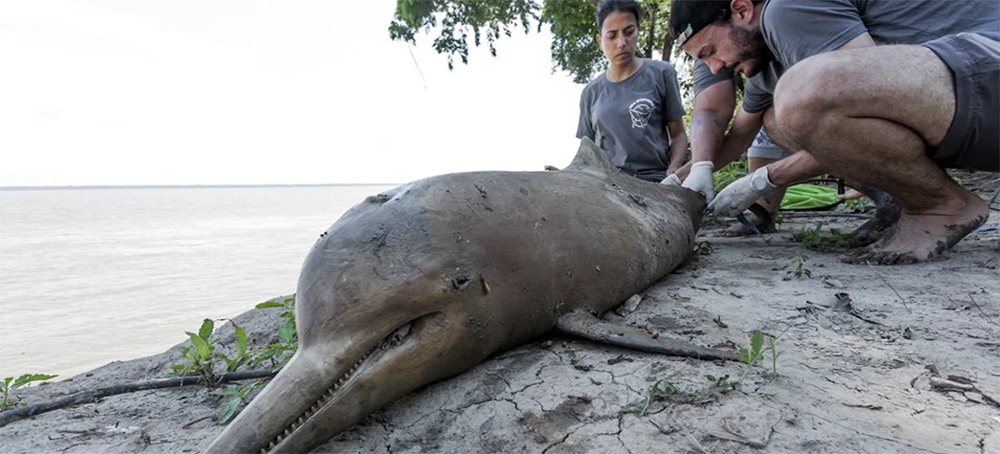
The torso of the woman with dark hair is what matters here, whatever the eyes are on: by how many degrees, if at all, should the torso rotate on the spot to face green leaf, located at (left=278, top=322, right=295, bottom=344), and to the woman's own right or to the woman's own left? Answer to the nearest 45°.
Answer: approximately 45° to the woman's own right

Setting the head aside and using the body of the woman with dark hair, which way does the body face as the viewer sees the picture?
toward the camera

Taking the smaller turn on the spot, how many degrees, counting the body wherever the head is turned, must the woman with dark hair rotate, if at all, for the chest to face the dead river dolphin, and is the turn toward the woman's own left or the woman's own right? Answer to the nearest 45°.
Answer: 0° — they already face it

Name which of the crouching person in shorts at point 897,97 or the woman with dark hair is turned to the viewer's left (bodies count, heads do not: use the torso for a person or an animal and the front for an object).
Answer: the crouching person in shorts

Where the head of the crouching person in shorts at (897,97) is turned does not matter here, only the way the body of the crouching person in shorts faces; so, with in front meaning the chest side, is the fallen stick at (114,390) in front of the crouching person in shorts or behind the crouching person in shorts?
in front

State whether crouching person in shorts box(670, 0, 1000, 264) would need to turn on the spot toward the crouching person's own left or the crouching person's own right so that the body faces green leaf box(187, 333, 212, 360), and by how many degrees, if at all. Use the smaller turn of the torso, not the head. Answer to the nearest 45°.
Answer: approximately 45° to the crouching person's own left

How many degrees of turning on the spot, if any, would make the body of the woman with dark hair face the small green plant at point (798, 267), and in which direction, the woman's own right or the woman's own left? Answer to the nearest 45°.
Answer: approximately 45° to the woman's own left

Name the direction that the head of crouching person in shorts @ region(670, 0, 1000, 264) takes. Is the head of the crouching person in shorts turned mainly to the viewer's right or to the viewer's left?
to the viewer's left

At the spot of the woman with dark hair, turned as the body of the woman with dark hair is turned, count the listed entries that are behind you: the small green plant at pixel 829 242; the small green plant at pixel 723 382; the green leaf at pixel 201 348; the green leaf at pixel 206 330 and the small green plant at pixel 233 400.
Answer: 0

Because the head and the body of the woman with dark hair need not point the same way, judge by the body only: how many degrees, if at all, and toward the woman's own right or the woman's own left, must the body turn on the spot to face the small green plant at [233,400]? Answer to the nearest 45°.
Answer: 0° — they already face it

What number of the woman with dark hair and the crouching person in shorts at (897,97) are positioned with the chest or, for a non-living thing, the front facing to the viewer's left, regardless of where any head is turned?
1

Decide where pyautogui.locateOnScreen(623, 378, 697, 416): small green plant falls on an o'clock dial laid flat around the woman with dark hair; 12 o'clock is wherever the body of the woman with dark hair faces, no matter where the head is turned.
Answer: The small green plant is roughly at 12 o'clock from the woman with dark hair.

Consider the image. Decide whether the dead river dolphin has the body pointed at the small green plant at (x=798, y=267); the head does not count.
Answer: no

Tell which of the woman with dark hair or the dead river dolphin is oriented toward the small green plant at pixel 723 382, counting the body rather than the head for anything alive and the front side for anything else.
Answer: the woman with dark hair

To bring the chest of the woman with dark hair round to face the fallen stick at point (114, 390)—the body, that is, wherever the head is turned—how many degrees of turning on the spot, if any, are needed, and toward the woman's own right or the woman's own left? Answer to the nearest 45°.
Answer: approximately 45° to the woman's own right

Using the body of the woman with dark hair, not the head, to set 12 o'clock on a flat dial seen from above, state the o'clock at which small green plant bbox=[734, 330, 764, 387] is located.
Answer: The small green plant is roughly at 12 o'clock from the woman with dark hair.

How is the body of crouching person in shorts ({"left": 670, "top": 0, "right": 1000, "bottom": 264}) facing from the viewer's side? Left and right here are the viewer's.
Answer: facing to the left of the viewer

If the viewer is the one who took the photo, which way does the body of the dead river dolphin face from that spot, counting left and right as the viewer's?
facing the viewer and to the left of the viewer

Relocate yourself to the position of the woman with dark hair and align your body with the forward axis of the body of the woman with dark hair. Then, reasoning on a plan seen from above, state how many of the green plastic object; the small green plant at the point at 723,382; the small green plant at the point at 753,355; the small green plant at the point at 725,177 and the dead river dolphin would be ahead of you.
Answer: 3

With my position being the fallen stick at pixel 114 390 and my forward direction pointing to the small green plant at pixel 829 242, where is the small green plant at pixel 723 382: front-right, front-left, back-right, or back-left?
front-right
